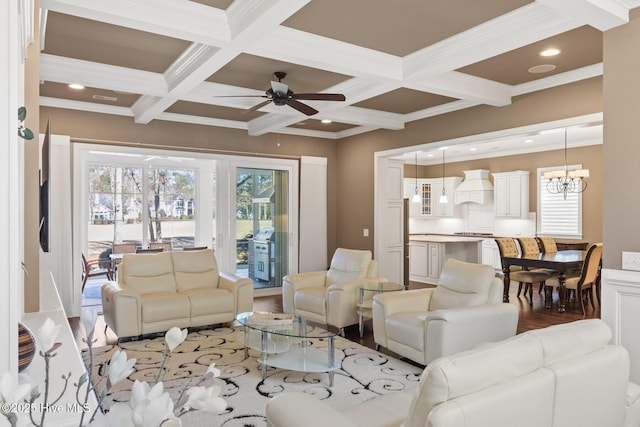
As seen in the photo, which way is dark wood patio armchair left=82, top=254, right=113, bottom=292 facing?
to the viewer's right

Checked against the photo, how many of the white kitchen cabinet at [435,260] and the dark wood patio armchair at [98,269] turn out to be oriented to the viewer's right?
1

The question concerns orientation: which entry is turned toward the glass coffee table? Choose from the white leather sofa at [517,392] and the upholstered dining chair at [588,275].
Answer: the white leather sofa

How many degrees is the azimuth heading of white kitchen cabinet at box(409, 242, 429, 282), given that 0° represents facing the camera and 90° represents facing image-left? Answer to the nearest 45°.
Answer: approximately 45°

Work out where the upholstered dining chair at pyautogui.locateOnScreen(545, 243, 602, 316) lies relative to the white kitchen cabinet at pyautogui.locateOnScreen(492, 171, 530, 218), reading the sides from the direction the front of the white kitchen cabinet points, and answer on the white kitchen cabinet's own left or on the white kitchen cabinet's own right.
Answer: on the white kitchen cabinet's own left

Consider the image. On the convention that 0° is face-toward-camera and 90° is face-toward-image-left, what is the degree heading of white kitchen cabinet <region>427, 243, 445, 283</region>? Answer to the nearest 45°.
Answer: approximately 45°

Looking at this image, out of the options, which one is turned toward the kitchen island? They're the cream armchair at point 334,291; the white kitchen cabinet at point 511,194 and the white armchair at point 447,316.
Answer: the white kitchen cabinet

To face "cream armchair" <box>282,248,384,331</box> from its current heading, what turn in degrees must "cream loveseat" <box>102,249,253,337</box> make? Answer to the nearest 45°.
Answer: approximately 45° to its left

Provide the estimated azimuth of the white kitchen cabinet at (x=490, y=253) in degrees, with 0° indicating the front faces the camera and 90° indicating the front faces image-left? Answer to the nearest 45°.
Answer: approximately 45°
